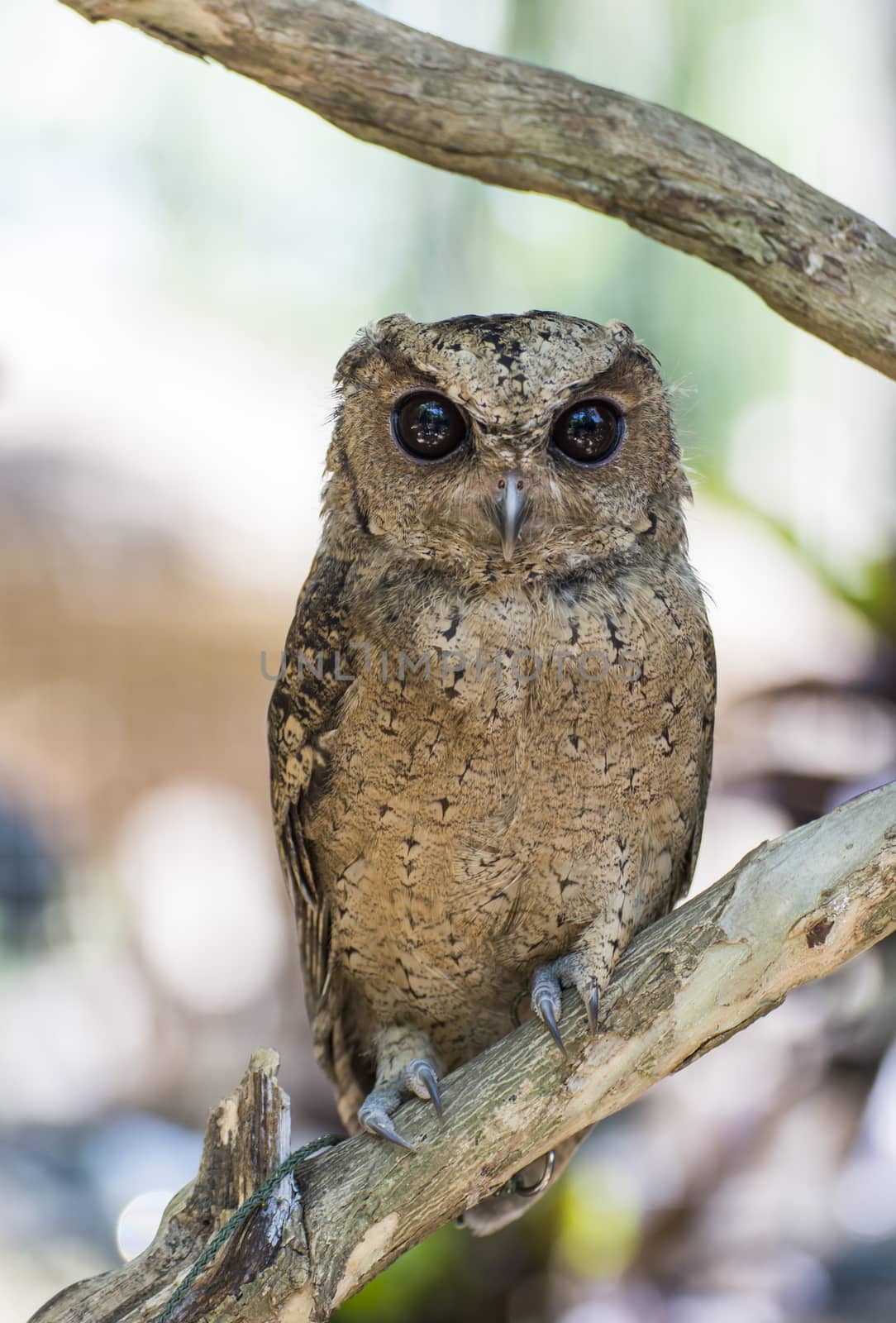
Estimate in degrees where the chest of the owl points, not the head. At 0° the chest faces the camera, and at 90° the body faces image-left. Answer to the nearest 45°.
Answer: approximately 0°
